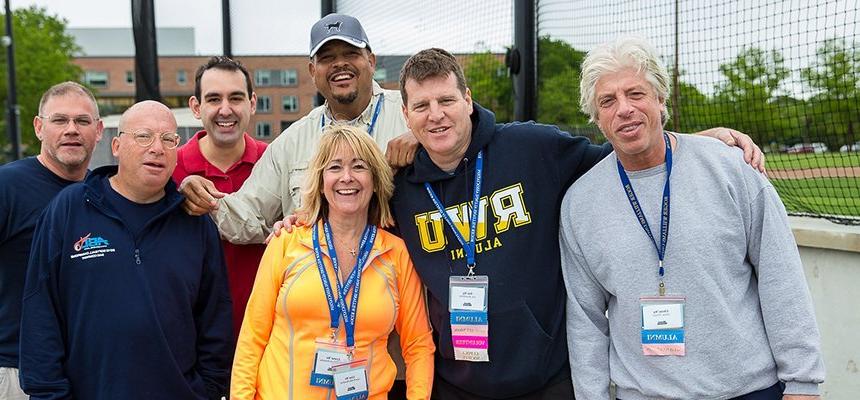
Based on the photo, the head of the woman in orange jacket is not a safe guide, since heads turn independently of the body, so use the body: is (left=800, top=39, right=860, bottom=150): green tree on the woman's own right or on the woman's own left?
on the woman's own left

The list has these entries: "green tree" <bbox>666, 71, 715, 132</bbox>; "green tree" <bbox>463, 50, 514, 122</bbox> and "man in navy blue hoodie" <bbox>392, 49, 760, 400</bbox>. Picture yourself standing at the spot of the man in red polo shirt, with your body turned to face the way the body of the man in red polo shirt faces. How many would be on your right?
0

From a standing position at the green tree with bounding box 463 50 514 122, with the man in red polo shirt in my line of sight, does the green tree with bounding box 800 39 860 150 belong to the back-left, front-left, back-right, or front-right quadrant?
back-left

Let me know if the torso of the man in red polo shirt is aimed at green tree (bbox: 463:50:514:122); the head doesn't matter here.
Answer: no

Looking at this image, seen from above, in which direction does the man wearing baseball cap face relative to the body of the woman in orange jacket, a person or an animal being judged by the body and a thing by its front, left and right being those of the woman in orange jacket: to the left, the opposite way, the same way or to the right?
the same way

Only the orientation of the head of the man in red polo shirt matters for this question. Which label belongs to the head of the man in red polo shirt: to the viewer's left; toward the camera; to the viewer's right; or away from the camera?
toward the camera

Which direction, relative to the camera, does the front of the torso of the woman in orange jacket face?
toward the camera

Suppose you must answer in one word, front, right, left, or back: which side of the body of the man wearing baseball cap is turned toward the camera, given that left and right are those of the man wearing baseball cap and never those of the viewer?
front

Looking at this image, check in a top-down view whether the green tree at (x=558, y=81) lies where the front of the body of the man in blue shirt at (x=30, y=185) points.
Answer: no

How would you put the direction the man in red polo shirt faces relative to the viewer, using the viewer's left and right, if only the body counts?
facing the viewer

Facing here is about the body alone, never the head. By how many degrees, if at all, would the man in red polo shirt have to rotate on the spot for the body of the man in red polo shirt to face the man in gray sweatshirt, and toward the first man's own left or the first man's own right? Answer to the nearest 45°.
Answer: approximately 45° to the first man's own left

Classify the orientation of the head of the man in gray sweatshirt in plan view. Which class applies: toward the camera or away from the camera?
toward the camera

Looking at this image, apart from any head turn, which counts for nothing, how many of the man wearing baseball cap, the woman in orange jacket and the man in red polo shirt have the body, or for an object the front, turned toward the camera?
3

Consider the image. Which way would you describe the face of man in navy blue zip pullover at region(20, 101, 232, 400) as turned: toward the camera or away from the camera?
toward the camera

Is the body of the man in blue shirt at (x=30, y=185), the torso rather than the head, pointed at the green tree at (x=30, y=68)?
no
